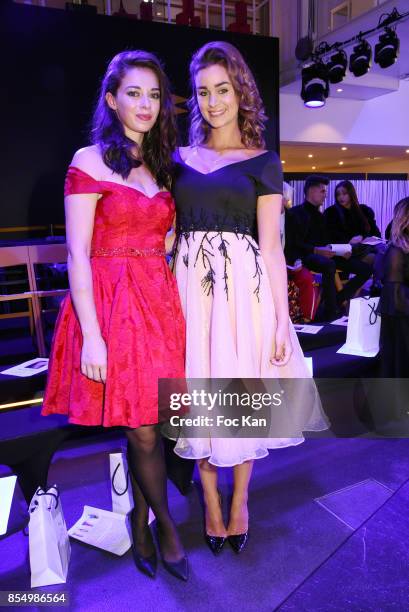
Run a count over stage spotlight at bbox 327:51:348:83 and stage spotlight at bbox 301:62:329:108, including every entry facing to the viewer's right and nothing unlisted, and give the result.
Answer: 0

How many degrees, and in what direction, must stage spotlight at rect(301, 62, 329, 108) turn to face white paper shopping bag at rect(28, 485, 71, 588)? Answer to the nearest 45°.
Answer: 0° — it already faces it

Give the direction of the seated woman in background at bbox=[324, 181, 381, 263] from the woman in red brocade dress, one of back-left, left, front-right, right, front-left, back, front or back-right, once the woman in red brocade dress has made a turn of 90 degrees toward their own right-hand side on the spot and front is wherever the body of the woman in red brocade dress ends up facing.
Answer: back

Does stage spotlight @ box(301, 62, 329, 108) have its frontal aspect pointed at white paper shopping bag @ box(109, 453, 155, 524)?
yes

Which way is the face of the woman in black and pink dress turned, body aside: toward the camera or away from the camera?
toward the camera

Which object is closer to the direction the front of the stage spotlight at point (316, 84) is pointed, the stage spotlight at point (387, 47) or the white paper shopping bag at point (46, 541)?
the white paper shopping bag

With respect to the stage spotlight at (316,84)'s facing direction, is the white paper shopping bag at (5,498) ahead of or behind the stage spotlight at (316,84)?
ahead

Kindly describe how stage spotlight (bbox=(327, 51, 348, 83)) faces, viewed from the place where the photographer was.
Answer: facing the viewer and to the left of the viewer

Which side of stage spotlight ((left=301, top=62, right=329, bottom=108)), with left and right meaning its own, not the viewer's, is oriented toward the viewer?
front
